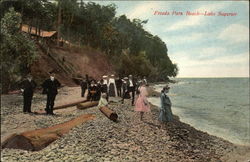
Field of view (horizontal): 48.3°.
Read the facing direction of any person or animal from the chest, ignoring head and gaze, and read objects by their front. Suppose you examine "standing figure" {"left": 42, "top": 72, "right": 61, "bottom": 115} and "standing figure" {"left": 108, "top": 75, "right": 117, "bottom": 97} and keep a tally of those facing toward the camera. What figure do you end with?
2

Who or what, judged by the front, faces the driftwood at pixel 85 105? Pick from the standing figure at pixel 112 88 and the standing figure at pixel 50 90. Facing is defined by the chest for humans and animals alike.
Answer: the standing figure at pixel 112 88

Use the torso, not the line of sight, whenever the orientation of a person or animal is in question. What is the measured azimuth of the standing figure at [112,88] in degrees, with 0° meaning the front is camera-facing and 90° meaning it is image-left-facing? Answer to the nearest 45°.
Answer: approximately 0°

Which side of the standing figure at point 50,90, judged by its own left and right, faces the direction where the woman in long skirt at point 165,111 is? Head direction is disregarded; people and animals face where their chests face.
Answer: left

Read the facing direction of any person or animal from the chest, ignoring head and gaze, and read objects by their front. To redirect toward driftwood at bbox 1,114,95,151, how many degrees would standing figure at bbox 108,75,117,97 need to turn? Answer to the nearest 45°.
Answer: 0° — it already faces it

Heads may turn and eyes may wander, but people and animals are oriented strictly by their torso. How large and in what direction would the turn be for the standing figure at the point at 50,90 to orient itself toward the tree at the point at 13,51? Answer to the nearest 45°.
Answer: approximately 90° to its right

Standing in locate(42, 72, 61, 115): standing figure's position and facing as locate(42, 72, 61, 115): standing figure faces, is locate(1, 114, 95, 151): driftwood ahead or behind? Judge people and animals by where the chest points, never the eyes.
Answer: ahead

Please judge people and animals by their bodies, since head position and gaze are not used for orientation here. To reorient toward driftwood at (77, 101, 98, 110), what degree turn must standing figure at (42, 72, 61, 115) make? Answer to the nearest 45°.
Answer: approximately 135° to its left

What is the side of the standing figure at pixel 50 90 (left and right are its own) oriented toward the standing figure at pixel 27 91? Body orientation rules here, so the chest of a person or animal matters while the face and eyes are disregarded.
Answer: right

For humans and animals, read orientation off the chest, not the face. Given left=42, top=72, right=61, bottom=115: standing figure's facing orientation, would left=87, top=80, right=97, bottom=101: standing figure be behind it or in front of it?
behind

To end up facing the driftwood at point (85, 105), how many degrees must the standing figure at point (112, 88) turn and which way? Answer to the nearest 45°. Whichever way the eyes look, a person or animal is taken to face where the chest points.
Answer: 0° — it already faces it
